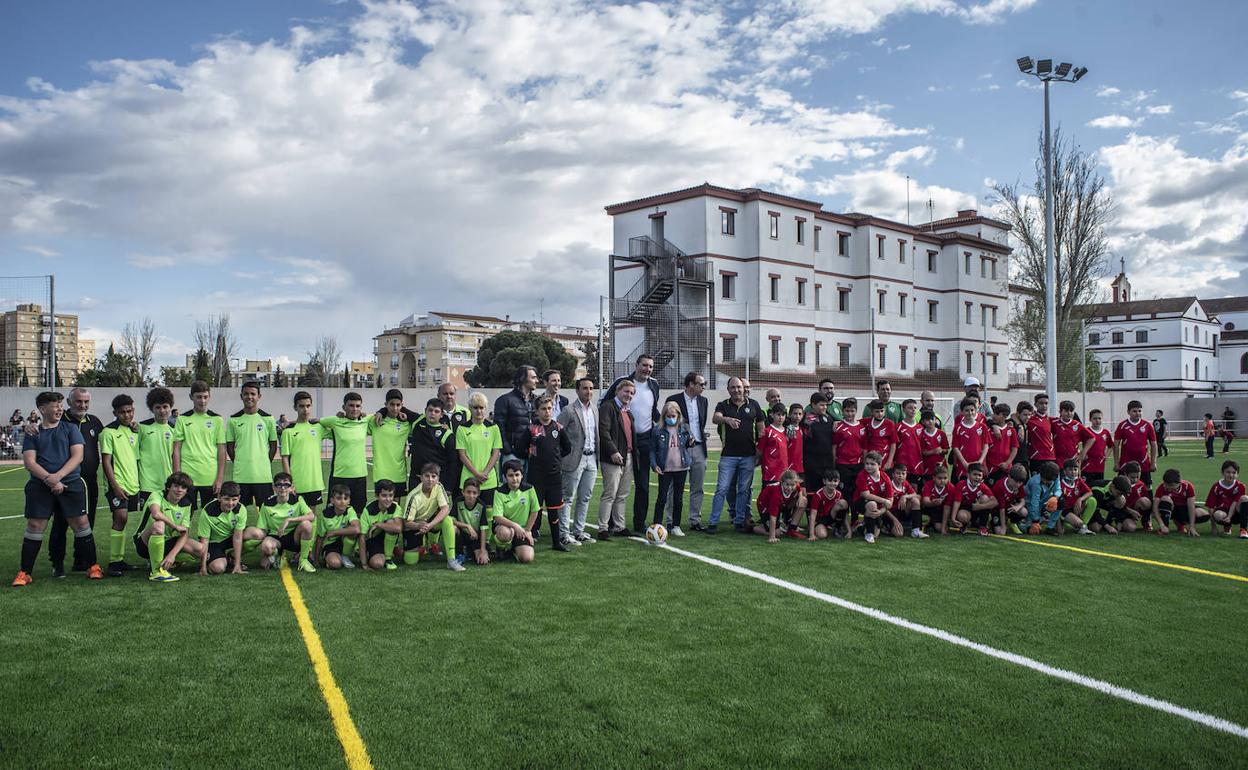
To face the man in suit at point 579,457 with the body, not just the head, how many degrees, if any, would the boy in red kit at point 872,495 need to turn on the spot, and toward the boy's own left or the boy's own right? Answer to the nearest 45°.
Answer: approximately 45° to the boy's own right

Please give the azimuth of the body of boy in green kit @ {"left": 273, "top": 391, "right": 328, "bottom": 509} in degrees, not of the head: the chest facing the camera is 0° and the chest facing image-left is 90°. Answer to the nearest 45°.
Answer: approximately 0°

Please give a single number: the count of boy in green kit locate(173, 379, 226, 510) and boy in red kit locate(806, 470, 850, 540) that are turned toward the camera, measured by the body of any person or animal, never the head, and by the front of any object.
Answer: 2

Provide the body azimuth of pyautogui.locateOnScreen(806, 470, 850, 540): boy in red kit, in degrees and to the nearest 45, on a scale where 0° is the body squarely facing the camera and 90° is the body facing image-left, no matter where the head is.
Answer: approximately 0°

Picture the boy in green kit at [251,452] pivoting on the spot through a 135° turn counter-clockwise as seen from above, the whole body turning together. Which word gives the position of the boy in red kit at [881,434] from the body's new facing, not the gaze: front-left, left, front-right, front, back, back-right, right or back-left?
front-right

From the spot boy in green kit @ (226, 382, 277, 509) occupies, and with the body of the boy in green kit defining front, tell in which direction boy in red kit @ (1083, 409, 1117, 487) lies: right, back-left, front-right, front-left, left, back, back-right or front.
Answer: left

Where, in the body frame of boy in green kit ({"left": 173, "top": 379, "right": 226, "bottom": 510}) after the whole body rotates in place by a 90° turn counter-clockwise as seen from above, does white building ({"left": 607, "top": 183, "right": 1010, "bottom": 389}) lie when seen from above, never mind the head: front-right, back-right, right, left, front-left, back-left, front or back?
front-left

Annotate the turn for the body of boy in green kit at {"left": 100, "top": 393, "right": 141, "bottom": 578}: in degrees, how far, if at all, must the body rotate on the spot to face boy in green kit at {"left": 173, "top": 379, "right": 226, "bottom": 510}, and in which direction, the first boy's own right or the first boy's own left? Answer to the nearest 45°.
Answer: approximately 45° to the first boy's own left

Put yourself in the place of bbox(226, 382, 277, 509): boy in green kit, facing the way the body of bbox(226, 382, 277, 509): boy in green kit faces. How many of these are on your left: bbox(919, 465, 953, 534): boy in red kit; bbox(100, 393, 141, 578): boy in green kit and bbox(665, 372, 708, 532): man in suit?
2

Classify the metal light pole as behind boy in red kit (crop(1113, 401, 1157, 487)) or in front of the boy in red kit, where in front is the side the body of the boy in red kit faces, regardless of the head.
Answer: behind
